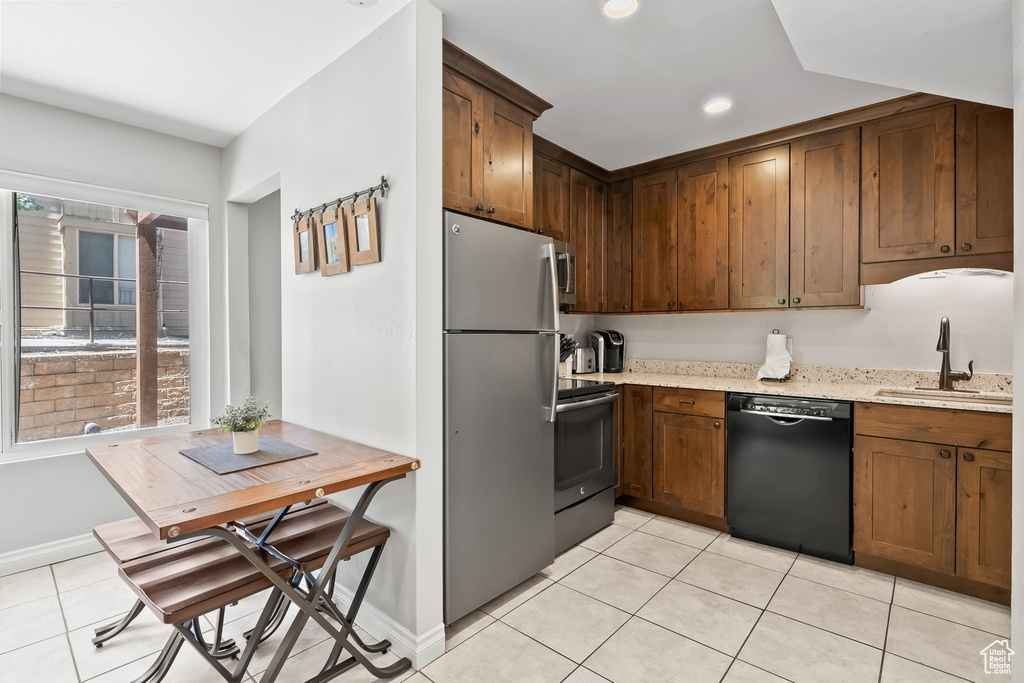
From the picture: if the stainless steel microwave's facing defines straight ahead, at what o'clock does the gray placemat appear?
The gray placemat is roughly at 3 o'clock from the stainless steel microwave.

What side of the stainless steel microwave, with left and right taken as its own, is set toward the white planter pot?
right

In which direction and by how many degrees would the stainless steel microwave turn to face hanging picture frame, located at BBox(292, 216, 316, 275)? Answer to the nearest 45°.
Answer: approximately 90° to its right

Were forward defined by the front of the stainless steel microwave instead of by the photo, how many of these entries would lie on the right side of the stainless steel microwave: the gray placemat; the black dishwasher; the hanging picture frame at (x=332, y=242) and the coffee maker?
2

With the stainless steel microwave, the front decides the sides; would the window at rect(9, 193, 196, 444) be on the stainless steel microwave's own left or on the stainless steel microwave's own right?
on the stainless steel microwave's own right

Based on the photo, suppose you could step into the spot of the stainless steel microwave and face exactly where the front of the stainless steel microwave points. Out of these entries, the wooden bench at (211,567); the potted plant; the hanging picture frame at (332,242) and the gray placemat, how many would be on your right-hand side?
4

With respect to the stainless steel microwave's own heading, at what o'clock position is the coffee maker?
The coffee maker is roughly at 8 o'clock from the stainless steel microwave.

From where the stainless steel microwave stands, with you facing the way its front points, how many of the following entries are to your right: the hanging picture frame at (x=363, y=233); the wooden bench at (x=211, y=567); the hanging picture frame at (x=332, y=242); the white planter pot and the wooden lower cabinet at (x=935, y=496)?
4

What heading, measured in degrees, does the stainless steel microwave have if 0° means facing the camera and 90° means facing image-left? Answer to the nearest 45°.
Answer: approximately 315°

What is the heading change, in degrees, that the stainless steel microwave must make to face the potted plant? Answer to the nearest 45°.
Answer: approximately 90° to its right

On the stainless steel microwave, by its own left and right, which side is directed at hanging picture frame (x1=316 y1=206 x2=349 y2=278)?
right

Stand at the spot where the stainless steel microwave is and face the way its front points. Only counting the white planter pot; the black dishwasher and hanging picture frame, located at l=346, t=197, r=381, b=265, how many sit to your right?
2

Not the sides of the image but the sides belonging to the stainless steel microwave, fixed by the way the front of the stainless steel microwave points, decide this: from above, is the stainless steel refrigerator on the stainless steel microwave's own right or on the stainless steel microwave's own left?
on the stainless steel microwave's own right

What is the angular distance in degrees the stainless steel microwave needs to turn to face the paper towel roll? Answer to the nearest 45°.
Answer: approximately 45° to its left
